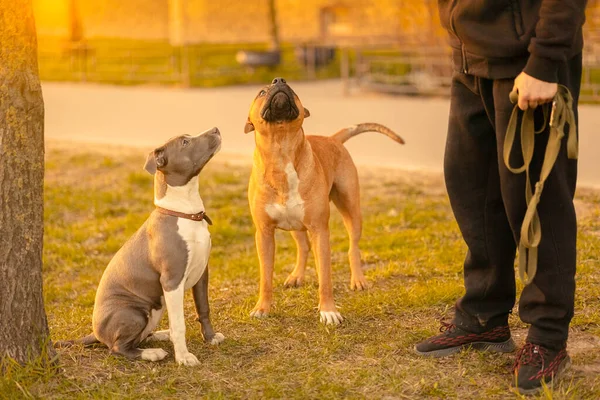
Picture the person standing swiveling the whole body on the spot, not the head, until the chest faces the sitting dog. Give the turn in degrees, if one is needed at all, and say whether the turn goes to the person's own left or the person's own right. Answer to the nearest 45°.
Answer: approximately 45° to the person's own right

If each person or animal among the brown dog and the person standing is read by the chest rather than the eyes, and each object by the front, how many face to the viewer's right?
0

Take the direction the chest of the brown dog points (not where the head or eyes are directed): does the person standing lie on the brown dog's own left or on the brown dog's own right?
on the brown dog's own left

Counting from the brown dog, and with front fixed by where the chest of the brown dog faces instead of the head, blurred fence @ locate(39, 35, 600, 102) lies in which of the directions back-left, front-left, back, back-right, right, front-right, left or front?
back-right

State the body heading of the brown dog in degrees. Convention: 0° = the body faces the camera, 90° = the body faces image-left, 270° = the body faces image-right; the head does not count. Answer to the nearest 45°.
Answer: approximately 45°

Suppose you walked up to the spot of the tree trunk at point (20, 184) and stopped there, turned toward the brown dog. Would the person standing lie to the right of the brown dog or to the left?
right

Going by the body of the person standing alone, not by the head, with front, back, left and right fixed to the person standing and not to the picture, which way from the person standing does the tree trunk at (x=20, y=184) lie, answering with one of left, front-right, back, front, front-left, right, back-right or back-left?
front-right

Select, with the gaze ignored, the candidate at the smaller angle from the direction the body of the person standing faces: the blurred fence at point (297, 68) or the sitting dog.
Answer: the sitting dog

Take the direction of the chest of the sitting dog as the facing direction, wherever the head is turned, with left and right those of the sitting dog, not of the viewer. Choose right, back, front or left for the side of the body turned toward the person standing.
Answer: front

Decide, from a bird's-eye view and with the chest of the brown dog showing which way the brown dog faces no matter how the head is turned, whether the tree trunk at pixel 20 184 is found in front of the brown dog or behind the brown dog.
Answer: in front

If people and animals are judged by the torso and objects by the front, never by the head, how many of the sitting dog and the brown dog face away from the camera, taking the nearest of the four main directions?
0
